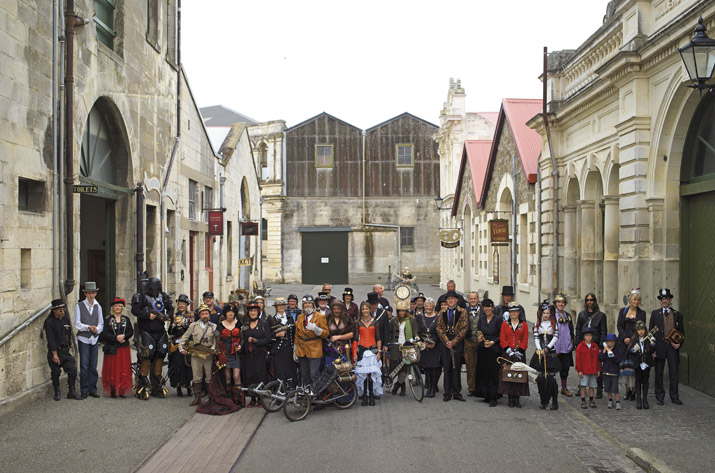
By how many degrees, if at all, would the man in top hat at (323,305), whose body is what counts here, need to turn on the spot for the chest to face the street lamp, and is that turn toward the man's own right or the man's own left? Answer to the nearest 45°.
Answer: approximately 45° to the man's own left

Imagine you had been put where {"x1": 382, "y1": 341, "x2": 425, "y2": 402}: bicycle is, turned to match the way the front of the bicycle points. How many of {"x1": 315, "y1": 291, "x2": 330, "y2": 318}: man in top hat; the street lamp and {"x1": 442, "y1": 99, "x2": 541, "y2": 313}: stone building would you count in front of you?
1

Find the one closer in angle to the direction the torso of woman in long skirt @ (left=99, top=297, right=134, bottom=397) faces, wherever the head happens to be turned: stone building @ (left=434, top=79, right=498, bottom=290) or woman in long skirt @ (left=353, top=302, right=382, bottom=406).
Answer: the woman in long skirt

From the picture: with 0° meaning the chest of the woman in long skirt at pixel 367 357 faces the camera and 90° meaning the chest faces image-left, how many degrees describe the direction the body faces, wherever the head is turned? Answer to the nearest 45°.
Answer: approximately 0°

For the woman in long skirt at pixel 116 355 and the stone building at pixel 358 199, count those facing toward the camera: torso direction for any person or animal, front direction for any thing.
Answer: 2

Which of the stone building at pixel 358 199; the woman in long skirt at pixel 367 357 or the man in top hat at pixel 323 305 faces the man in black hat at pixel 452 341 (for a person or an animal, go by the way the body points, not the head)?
the stone building

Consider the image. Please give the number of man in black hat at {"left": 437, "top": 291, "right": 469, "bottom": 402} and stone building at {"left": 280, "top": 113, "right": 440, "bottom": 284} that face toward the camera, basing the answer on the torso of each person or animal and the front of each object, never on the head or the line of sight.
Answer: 2

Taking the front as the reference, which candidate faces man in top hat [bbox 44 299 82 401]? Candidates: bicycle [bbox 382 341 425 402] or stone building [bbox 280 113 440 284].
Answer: the stone building

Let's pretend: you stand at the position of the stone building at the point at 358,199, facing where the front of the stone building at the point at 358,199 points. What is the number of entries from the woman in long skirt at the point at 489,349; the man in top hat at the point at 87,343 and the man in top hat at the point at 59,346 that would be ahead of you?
3

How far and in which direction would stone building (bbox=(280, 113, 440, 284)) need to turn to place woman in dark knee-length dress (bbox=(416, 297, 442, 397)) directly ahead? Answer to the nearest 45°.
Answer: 0° — it already faces them

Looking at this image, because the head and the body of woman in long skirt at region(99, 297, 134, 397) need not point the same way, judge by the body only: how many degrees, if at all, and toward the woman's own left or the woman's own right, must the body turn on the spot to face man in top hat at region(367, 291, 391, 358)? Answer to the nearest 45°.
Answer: approximately 90° to the woman's own left
